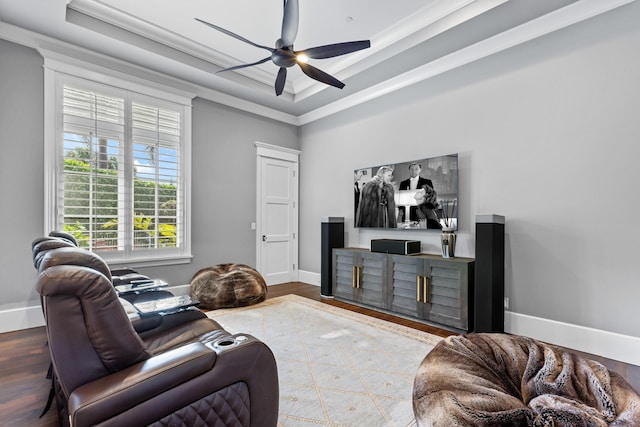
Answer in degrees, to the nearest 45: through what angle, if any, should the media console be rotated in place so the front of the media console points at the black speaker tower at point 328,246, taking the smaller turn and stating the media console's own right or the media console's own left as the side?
approximately 90° to the media console's own right

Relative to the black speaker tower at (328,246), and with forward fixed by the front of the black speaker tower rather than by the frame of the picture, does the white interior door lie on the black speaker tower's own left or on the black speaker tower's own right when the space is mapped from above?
on the black speaker tower's own right

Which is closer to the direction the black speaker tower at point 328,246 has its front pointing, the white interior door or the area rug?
the area rug

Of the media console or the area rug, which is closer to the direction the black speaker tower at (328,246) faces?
the area rug

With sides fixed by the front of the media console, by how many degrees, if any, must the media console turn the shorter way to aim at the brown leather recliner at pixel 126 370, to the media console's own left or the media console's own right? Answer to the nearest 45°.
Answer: approximately 45° to the media console's own left

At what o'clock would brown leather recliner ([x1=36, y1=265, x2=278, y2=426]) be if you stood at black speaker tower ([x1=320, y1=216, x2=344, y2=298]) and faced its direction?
The brown leather recliner is roughly at 11 o'clock from the black speaker tower.

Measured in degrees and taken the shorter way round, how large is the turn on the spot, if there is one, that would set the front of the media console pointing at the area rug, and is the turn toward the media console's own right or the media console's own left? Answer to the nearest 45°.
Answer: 0° — it already faces it

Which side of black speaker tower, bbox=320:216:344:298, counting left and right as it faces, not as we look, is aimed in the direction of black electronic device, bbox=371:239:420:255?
left
